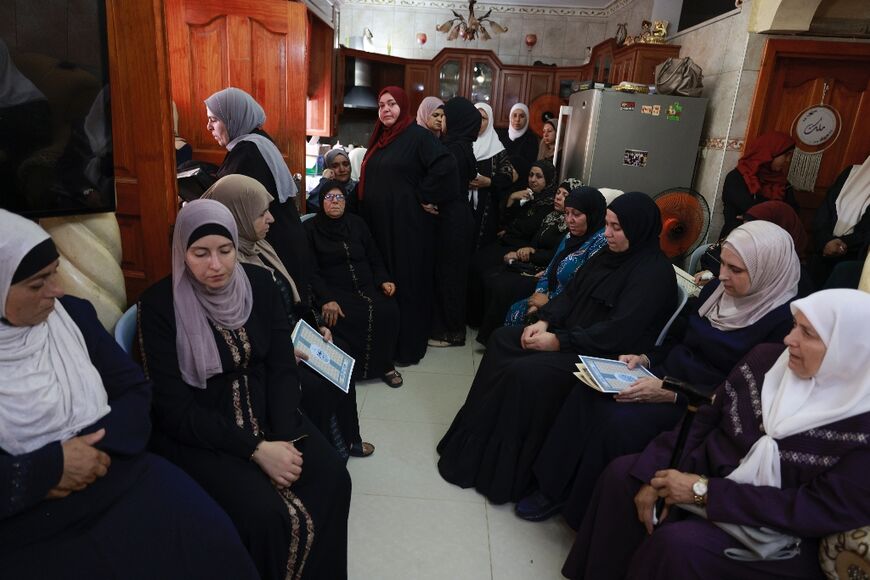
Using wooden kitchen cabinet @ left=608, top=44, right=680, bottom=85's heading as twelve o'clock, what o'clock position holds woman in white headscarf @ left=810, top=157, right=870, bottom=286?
The woman in white headscarf is roughly at 9 o'clock from the wooden kitchen cabinet.

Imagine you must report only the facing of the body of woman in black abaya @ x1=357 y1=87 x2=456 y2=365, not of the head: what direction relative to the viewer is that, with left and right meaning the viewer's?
facing the viewer and to the left of the viewer

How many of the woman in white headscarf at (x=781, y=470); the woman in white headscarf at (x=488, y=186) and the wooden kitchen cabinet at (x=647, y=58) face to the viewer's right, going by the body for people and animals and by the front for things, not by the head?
0

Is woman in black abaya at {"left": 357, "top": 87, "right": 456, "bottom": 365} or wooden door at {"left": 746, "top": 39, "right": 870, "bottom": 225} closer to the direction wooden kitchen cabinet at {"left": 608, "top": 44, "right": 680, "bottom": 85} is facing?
the woman in black abaya

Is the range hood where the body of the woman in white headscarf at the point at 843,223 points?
no

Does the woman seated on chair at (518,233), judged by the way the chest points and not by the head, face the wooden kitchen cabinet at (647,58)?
no

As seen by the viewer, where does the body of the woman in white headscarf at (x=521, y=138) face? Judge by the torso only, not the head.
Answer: toward the camera

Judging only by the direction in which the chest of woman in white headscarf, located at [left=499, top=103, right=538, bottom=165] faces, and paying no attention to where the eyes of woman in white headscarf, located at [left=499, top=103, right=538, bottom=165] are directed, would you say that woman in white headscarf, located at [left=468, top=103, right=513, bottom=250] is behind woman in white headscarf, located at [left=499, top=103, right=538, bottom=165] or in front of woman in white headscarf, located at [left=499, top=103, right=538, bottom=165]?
in front

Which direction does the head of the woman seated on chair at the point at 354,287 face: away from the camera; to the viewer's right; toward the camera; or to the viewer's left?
toward the camera

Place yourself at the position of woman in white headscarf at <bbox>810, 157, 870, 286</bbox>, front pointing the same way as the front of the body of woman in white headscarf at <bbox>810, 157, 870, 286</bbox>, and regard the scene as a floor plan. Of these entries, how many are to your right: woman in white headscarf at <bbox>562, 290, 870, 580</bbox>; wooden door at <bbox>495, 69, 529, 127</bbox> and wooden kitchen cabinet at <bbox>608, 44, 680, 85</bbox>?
2

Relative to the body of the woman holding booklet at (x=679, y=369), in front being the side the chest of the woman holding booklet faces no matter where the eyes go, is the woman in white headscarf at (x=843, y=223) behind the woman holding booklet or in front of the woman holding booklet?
behind

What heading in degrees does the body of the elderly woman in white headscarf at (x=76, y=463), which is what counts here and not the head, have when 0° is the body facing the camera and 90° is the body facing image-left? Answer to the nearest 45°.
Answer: approximately 315°

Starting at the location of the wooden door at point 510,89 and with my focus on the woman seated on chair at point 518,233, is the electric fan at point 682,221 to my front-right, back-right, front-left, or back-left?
front-left

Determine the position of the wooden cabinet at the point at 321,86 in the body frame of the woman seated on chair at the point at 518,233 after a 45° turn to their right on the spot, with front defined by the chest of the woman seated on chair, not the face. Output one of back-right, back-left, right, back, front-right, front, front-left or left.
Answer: front-right

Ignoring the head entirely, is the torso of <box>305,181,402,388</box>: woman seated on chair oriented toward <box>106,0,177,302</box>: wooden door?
no

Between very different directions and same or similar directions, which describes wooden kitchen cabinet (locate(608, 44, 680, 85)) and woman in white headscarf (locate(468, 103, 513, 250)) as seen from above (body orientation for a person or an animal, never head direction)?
same or similar directions

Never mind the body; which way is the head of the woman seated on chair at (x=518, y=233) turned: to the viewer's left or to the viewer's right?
to the viewer's left

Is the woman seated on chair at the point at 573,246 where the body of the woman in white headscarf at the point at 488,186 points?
no

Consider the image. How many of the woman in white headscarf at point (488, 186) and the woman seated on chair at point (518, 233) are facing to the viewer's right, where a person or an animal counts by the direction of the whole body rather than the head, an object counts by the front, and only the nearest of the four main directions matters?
0

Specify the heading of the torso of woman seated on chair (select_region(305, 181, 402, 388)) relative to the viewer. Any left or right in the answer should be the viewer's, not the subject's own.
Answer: facing the viewer and to the right of the viewer

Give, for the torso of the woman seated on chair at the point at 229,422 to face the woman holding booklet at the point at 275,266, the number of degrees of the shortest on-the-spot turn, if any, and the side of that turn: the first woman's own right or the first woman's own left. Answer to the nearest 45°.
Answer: approximately 135° to the first woman's own left

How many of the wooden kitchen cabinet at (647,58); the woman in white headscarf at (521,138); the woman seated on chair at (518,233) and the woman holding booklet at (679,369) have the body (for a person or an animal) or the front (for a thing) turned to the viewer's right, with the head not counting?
0

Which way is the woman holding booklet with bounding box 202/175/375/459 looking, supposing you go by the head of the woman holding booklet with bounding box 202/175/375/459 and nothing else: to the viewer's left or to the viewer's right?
to the viewer's right
